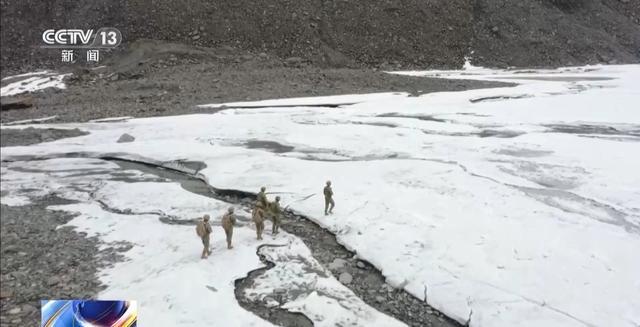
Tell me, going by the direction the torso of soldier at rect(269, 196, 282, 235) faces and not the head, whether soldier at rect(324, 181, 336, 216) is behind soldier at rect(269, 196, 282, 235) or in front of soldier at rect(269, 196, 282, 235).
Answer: in front

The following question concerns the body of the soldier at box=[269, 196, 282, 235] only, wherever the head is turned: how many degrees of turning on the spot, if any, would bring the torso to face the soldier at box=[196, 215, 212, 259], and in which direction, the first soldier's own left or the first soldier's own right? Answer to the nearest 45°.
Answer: approximately 180°

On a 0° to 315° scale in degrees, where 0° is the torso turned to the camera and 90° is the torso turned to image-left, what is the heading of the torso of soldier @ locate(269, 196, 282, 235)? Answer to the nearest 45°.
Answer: approximately 225°
